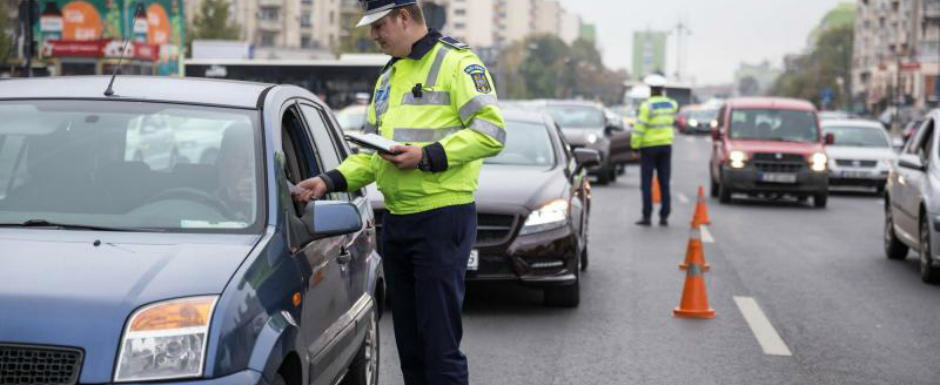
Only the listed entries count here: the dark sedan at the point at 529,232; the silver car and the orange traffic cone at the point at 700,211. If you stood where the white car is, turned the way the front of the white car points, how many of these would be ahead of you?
3

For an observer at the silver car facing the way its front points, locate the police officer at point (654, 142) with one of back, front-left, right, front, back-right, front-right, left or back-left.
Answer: back

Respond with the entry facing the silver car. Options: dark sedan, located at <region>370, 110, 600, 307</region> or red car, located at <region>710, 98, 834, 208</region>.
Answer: the red car

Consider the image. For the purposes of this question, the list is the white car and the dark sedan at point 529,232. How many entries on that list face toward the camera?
2

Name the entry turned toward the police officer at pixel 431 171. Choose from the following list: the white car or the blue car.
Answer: the white car

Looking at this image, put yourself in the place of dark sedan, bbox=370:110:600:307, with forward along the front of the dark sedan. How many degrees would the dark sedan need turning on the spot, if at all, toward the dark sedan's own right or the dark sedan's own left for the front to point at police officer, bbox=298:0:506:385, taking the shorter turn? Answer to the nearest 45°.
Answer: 0° — it already faces them

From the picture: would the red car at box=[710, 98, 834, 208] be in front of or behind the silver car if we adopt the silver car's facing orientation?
behind

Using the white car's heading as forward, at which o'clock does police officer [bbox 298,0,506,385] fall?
The police officer is roughly at 12 o'clock from the white car.

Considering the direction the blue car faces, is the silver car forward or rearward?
rearward
